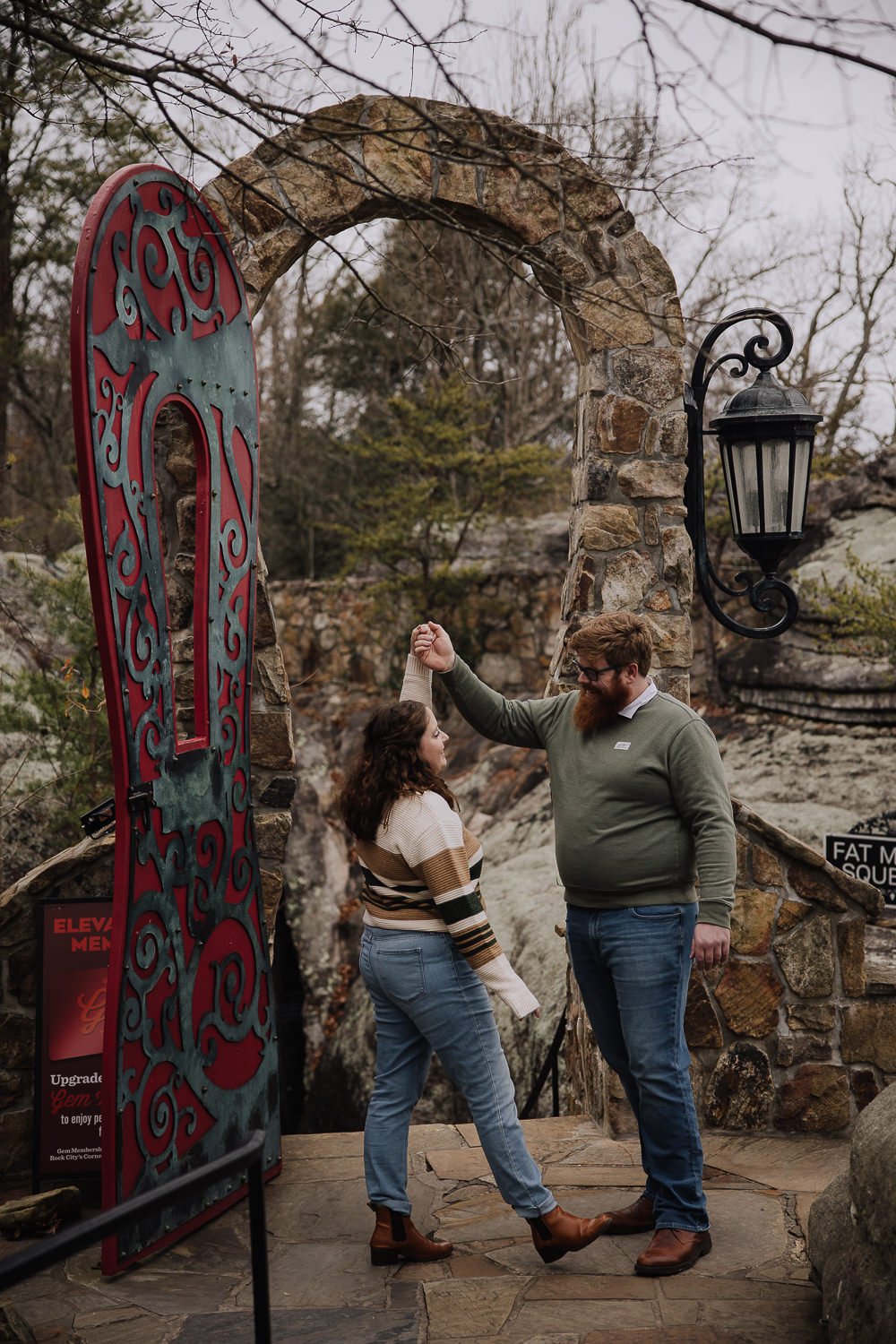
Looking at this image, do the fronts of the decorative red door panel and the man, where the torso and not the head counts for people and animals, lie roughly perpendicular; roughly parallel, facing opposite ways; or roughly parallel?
roughly perpendicular

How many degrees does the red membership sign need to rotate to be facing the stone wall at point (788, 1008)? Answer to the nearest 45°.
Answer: approximately 90° to its left

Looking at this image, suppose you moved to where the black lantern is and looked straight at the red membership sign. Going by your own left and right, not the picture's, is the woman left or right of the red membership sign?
left

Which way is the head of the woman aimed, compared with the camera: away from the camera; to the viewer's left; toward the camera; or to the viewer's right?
to the viewer's right

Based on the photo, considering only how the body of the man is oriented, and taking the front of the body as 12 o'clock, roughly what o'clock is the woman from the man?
The woman is roughly at 1 o'clock from the man.

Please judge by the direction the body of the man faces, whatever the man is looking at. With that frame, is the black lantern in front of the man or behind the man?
behind

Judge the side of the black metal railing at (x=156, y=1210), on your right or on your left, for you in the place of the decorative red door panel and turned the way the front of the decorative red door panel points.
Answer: on your right

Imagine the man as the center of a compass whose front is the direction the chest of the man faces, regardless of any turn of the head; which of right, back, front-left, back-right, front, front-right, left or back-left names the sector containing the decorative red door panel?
front-right

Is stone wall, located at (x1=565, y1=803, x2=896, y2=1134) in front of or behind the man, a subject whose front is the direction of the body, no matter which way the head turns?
behind

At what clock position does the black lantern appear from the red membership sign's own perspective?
The black lantern is roughly at 9 o'clock from the red membership sign.

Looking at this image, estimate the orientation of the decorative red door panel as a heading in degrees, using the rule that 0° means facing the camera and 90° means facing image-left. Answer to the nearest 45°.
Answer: approximately 315°
